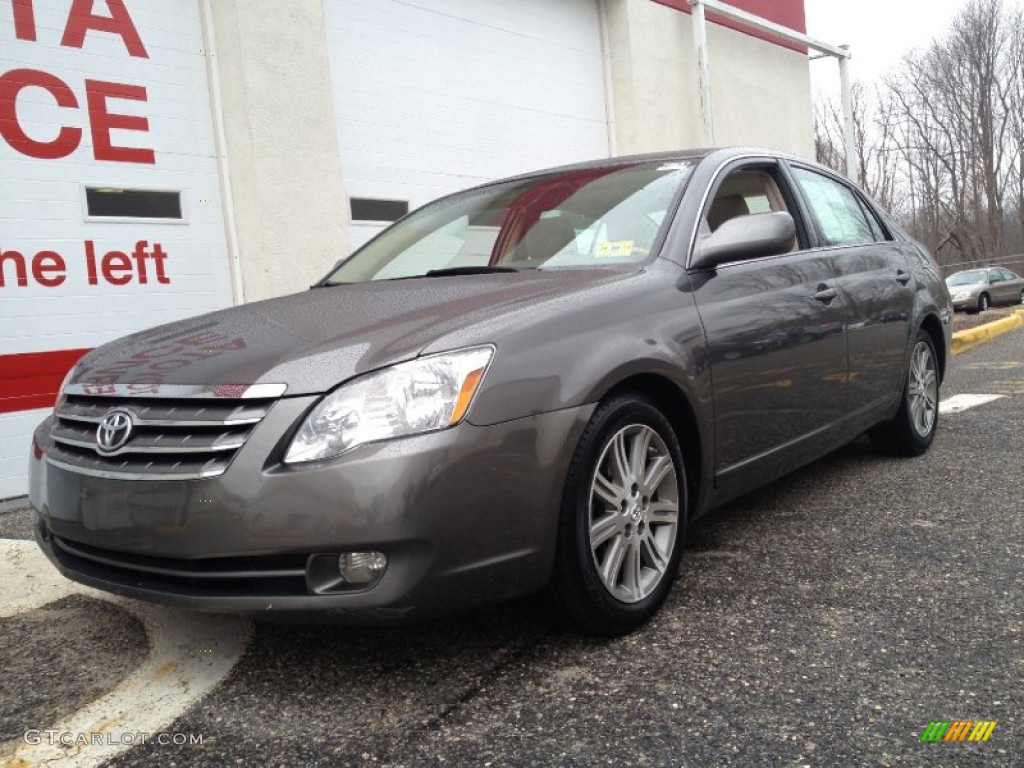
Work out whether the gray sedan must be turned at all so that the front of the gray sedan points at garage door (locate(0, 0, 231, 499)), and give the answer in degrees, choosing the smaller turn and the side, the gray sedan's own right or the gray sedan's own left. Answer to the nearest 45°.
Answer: approximately 90° to the gray sedan's own right

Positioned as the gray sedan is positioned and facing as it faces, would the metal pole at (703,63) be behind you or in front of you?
behind

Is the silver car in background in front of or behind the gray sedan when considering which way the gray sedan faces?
behind

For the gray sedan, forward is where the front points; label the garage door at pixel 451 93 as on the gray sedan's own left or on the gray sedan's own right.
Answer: on the gray sedan's own right

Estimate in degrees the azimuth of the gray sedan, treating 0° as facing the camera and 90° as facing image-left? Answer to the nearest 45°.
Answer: approximately 45°
